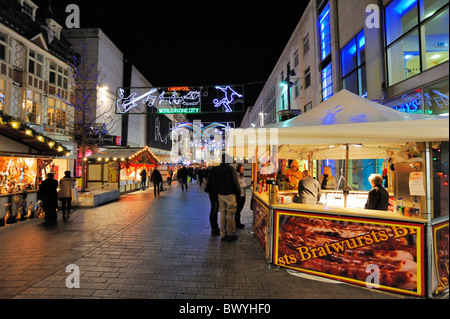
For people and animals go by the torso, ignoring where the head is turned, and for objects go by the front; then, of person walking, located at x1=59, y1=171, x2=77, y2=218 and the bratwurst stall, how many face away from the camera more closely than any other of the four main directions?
1

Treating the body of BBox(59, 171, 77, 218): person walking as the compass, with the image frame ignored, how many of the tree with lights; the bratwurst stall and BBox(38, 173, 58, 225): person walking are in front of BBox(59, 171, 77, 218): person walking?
1

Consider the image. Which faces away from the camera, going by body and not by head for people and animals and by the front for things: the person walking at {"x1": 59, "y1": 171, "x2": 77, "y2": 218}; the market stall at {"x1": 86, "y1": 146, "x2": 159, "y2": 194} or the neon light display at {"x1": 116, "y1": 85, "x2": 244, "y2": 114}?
the person walking

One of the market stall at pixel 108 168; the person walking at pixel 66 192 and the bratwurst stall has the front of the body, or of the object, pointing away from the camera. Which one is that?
the person walking

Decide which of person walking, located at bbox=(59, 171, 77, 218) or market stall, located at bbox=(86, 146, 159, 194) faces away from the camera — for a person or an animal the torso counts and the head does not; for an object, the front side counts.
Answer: the person walking

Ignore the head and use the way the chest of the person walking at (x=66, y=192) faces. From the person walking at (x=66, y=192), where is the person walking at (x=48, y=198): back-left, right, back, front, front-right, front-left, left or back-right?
back-left

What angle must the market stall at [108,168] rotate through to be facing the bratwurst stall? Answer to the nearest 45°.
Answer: approximately 45° to its right

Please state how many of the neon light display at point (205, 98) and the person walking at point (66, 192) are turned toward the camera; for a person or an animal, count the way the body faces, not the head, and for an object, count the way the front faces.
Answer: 1

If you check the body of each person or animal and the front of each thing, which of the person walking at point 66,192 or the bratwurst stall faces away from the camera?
the person walking

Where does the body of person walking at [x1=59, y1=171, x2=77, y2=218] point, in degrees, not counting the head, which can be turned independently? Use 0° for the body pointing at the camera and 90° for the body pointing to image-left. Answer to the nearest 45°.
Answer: approximately 180°

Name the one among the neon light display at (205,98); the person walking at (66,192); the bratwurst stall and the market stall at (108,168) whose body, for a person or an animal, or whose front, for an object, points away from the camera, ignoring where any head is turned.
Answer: the person walking

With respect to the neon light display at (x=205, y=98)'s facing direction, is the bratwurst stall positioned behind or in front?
in front
